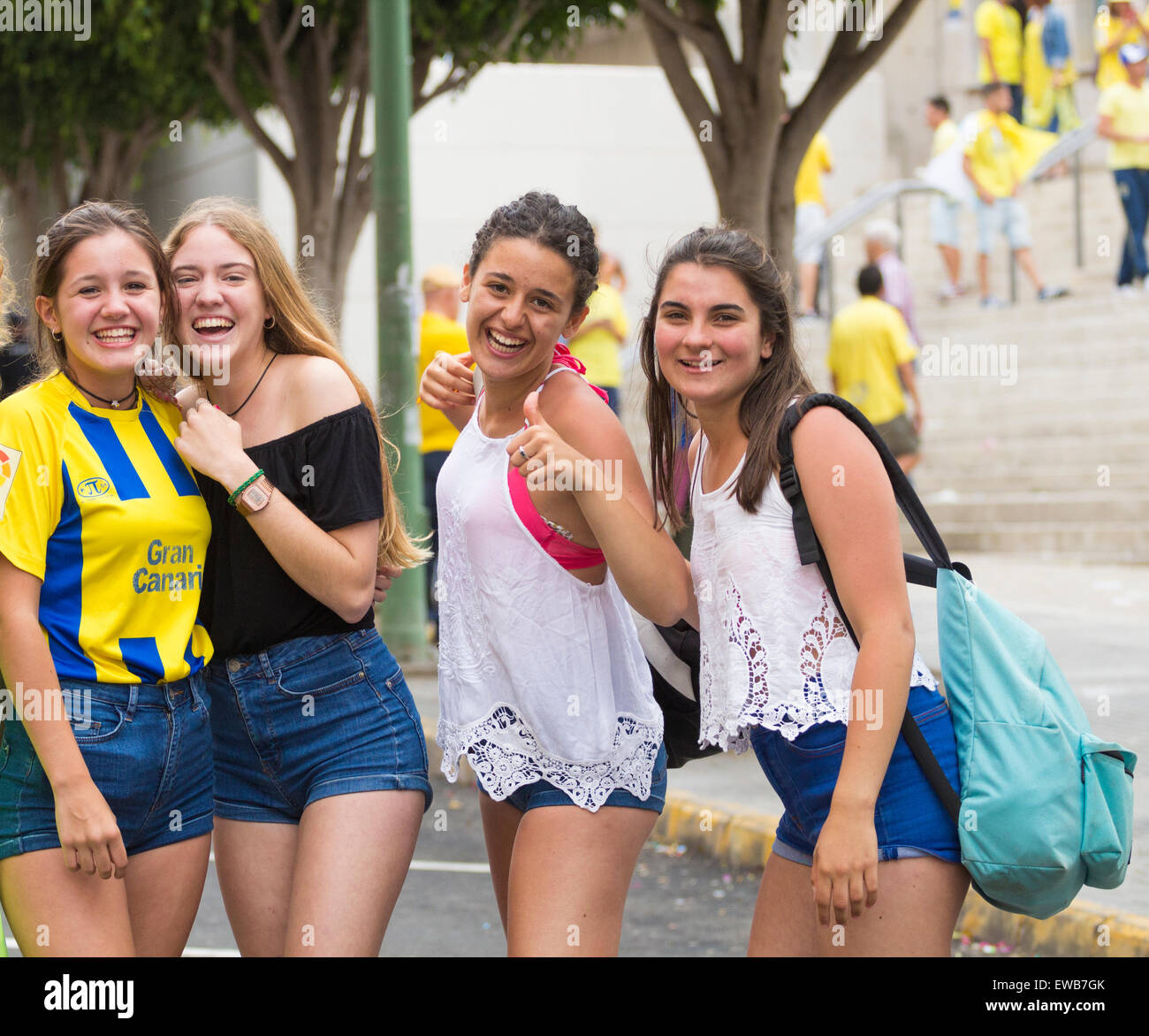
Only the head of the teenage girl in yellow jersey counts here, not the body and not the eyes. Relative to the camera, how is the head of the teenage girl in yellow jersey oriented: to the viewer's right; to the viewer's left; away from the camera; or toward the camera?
toward the camera

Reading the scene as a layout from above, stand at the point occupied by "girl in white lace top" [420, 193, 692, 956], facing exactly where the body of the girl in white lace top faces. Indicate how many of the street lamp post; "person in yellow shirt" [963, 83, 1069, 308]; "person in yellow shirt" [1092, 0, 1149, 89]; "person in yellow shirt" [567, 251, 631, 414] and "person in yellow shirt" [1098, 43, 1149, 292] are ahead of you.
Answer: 0

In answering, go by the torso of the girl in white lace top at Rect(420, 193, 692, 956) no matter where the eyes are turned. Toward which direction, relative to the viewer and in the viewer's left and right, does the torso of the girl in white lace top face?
facing the viewer and to the left of the viewer

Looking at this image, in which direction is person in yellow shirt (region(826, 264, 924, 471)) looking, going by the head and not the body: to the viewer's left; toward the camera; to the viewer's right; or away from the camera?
away from the camera

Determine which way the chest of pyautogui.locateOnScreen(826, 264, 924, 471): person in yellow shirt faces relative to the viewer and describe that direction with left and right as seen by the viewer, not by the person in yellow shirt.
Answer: facing away from the viewer

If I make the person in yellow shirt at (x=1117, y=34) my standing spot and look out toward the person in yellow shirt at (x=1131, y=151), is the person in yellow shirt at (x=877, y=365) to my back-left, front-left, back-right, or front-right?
front-right

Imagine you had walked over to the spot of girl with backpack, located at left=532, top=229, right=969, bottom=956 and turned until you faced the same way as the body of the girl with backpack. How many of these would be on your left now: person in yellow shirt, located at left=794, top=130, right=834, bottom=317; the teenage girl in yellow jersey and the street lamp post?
0

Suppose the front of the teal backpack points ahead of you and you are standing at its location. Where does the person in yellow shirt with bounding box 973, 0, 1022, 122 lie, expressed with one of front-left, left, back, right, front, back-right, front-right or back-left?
left

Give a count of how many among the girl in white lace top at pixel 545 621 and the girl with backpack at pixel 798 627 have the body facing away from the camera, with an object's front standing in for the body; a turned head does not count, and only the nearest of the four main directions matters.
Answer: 0

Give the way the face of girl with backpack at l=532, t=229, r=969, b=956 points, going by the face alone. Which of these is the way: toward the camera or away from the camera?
toward the camera

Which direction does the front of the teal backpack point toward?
to the viewer's right
